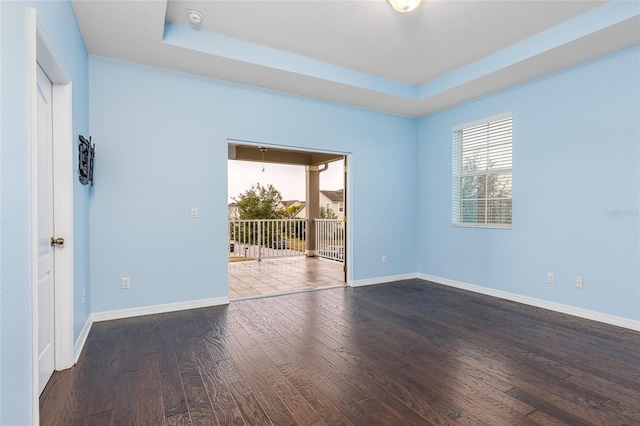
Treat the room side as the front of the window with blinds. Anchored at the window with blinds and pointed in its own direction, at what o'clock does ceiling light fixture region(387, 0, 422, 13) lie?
The ceiling light fixture is roughly at 11 o'clock from the window with blinds.

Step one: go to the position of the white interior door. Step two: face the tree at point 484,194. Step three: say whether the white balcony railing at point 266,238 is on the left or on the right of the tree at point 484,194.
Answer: left

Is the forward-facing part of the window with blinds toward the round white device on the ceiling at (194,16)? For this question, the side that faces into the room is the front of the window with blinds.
yes

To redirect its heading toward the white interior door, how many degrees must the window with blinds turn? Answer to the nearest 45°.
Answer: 0° — it already faces it

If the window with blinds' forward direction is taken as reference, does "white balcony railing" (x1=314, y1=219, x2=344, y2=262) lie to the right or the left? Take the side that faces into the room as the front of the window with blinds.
on its right

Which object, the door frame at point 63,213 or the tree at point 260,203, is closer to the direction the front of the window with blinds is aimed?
the door frame

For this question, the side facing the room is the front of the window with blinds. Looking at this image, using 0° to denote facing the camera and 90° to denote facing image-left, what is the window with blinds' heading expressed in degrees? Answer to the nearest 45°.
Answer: approximately 45°

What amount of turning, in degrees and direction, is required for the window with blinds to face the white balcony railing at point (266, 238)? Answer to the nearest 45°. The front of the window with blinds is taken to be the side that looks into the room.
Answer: approximately 45° to its right
